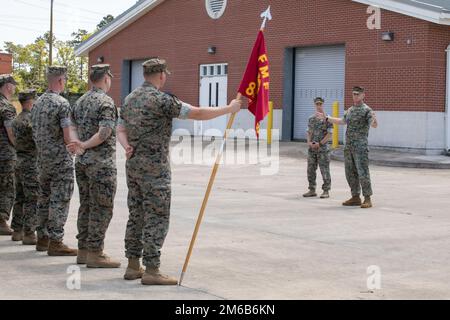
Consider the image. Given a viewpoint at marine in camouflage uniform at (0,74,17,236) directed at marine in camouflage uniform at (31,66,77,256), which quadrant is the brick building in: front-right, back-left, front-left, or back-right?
back-left

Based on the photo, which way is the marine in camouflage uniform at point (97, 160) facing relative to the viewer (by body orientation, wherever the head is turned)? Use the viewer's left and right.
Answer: facing away from the viewer and to the right of the viewer

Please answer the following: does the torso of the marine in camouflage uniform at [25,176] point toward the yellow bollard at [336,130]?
yes

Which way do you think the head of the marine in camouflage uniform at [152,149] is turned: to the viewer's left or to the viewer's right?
to the viewer's right

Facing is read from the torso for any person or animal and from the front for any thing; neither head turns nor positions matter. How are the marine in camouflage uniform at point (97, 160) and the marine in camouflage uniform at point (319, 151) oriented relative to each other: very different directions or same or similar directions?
very different directions

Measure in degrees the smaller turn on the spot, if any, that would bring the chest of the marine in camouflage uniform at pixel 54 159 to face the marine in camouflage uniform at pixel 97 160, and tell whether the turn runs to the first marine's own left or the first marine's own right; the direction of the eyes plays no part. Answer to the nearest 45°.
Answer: approximately 90° to the first marine's own right

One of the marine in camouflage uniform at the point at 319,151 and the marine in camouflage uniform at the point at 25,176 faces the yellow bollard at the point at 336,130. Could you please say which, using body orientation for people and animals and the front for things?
the marine in camouflage uniform at the point at 25,176

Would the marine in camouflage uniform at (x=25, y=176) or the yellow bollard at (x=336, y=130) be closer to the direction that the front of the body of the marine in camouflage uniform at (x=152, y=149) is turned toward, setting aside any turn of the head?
the yellow bollard

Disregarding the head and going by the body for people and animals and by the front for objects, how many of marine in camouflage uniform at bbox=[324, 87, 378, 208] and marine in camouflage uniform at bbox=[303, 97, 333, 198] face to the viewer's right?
0

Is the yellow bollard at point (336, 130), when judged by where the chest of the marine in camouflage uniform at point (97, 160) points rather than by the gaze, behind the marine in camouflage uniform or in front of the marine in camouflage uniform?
in front

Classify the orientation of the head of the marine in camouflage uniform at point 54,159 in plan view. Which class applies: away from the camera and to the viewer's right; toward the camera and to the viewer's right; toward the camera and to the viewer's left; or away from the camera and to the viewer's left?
away from the camera and to the viewer's right

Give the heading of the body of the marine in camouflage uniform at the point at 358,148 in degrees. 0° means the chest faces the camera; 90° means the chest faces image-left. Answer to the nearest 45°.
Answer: approximately 45°

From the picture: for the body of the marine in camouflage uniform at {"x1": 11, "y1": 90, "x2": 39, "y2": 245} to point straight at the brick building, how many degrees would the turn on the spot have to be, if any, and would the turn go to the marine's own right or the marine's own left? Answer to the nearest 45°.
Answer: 0° — they already face it

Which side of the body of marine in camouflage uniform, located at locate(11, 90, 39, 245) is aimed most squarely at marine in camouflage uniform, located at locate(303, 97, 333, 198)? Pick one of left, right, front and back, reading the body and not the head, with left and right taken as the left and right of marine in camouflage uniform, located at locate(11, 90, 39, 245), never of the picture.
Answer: front
